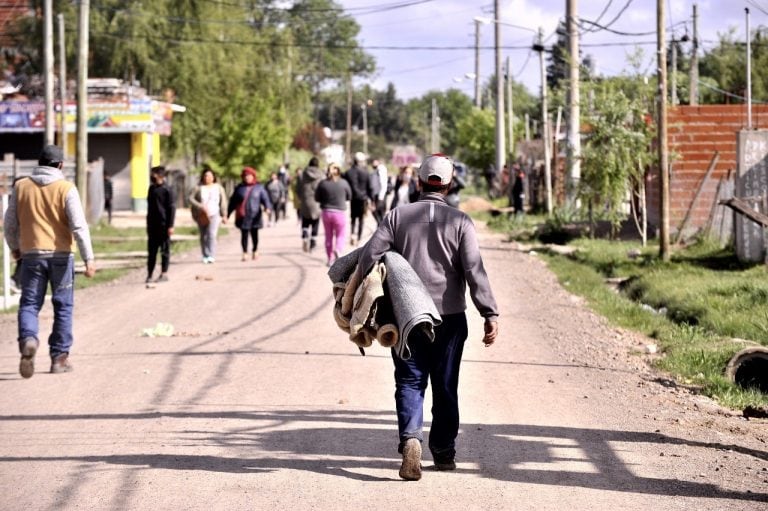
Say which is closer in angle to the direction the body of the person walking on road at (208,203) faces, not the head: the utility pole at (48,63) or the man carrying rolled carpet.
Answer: the man carrying rolled carpet

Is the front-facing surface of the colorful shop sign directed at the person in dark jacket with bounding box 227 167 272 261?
yes

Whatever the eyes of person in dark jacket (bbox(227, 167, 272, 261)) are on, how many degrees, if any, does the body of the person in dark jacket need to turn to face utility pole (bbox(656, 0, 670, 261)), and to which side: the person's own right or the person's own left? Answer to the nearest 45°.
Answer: approximately 90° to the person's own left

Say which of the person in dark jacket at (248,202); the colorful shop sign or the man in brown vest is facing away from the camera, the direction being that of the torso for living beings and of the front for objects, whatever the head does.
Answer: the man in brown vest

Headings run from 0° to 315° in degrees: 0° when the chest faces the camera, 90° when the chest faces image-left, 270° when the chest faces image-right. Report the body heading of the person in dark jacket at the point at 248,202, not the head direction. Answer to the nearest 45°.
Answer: approximately 0°

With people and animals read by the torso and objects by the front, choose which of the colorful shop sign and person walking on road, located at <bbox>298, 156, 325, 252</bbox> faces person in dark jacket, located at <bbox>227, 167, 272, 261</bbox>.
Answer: the colorful shop sign

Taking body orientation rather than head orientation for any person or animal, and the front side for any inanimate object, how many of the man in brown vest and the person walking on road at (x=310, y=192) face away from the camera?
2

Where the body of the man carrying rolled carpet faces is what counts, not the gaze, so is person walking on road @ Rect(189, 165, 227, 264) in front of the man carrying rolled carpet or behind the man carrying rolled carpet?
in front

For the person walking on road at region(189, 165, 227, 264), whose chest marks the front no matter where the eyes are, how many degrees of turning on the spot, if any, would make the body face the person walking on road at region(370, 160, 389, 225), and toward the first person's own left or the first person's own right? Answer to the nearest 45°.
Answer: approximately 135° to the first person's own left

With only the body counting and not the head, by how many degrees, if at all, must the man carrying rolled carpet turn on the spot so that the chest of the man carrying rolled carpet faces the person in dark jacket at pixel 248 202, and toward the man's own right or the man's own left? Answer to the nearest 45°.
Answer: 0° — they already face them

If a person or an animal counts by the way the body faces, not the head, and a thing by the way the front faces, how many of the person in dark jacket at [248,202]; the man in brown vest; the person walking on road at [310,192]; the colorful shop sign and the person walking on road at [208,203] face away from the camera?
2
